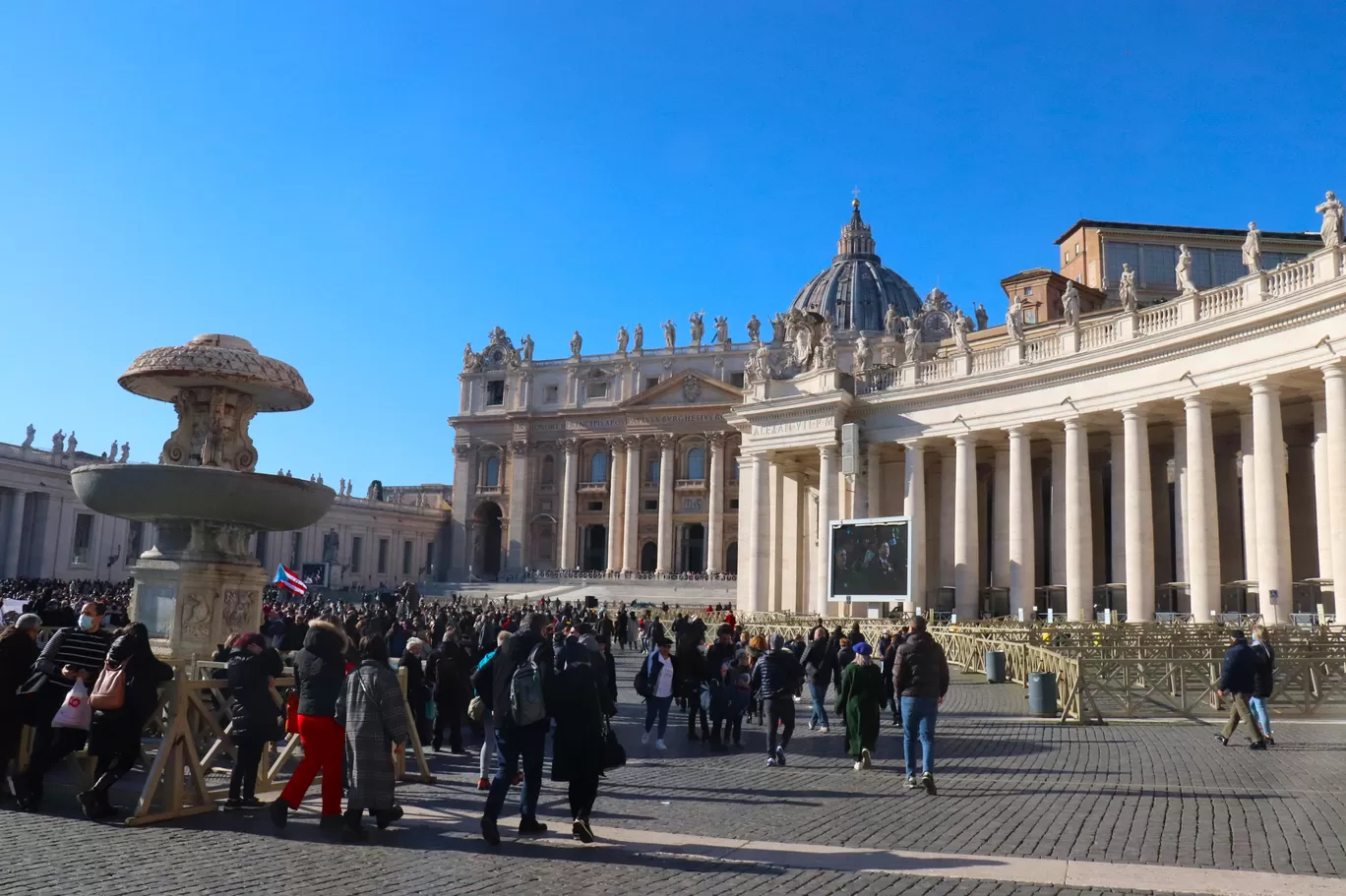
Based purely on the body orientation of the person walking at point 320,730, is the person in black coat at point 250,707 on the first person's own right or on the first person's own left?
on the first person's own left

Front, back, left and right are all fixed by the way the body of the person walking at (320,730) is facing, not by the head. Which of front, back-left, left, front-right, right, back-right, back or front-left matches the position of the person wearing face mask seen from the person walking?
left

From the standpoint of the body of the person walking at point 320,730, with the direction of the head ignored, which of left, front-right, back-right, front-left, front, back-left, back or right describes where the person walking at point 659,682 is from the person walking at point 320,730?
front

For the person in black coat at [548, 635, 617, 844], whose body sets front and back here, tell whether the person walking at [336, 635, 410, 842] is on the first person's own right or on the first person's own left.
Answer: on the first person's own left

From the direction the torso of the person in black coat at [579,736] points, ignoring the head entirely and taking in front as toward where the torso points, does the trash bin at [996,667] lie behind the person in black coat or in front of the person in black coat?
in front

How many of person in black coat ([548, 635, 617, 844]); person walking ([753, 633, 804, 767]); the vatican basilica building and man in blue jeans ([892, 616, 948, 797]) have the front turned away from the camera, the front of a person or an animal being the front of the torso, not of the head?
3

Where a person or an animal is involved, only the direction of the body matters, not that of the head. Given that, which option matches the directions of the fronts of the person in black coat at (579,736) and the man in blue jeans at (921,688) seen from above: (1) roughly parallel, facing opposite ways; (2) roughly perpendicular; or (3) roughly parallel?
roughly parallel

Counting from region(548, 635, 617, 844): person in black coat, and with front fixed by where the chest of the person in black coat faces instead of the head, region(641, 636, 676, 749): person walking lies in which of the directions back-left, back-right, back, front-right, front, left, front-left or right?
front

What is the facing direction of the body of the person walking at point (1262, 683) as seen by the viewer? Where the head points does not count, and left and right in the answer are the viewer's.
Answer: facing to the left of the viewer

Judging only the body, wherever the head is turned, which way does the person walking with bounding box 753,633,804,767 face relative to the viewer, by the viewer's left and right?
facing away from the viewer

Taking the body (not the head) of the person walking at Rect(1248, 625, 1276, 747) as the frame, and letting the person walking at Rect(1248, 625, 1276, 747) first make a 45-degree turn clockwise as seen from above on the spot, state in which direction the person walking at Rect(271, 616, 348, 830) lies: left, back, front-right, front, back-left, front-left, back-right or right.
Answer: left

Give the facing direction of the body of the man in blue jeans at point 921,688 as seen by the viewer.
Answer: away from the camera

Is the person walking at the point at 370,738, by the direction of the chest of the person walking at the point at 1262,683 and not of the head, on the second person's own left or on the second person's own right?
on the second person's own left

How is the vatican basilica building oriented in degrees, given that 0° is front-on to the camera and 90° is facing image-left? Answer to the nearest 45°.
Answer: approximately 45°

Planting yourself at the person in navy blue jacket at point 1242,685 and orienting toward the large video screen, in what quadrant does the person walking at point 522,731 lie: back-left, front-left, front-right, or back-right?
back-left

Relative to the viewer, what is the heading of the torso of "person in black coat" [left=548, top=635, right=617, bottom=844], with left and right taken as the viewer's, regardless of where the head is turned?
facing away from the viewer

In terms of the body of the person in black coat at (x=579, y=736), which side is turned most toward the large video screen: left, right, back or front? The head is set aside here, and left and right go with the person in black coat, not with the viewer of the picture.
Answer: front
